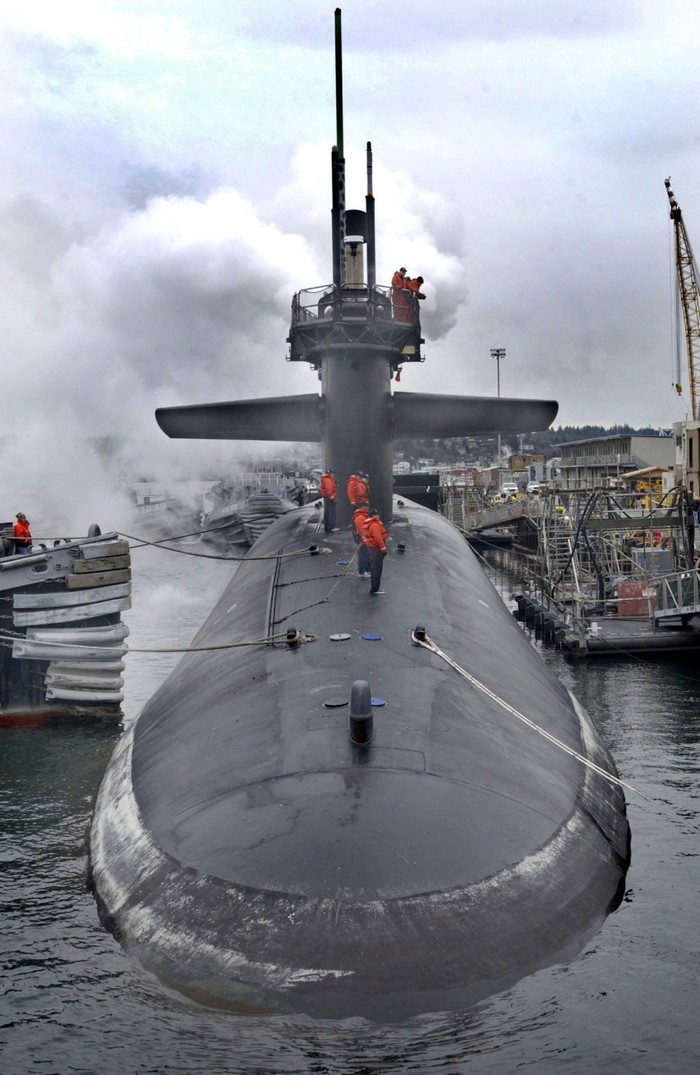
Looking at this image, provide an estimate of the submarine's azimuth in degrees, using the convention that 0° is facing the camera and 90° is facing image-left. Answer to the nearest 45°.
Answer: approximately 0°

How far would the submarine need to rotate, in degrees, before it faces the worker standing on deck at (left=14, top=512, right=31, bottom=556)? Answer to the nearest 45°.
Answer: approximately 135° to its right

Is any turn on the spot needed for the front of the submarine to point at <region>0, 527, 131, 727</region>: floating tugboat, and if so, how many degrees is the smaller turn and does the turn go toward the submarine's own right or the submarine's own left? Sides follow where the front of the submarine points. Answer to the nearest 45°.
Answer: approximately 45° to the submarine's own right
